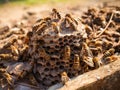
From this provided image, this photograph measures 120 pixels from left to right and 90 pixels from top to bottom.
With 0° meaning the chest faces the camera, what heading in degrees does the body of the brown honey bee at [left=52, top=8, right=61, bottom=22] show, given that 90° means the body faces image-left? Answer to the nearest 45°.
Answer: approximately 135°

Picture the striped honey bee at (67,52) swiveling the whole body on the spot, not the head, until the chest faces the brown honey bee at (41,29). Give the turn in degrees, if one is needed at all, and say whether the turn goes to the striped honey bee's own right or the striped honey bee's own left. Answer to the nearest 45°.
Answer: approximately 45° to the striped honey bee's own left

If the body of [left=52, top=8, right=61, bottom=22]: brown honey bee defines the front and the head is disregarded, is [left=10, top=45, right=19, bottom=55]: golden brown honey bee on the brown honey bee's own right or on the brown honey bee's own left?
on the brown honey bee's own left

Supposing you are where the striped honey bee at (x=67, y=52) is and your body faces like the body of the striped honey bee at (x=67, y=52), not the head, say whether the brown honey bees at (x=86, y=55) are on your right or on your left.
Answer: on your right

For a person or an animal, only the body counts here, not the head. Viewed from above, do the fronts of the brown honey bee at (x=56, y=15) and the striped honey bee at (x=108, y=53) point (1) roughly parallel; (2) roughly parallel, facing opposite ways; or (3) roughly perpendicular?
roughly perpendicular

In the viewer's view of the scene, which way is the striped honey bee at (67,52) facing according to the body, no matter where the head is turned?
away from the camera

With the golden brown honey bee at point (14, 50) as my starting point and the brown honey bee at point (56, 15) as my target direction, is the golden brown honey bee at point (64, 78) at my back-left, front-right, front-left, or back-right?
front-right
